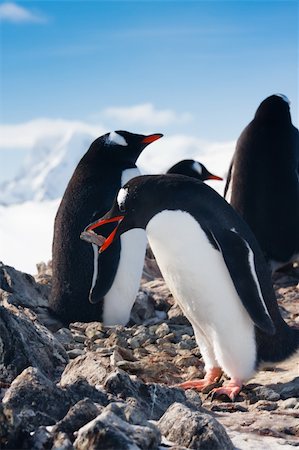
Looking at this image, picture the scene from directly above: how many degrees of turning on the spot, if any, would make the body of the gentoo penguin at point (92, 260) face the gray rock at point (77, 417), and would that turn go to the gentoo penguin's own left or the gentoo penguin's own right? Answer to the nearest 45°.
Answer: approximately 90° to the gentoo penguin's own right

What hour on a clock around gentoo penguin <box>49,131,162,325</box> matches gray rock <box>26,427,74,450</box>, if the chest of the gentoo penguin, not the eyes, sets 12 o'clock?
The gray rock is roughly at 3 o'clock from the gentoo penguin.

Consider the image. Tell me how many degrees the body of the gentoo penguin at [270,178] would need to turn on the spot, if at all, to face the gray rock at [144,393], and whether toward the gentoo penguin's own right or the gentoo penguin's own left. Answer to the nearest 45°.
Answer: approximately 180°

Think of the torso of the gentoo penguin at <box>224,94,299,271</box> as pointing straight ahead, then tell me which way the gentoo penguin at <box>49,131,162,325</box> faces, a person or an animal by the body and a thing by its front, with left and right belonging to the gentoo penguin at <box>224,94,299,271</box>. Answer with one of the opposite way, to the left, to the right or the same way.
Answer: to the right

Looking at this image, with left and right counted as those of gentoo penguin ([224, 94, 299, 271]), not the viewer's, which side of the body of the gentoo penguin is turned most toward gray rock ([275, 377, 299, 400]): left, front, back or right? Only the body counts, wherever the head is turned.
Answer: back

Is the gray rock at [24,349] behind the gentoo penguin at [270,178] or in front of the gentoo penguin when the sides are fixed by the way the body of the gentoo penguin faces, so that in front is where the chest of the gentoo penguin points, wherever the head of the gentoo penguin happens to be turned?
behind

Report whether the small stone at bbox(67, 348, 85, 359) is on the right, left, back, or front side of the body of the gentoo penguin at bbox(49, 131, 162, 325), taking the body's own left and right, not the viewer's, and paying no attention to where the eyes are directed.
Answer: right

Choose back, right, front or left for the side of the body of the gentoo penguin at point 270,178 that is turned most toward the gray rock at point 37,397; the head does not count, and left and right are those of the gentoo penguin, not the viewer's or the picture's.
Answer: back

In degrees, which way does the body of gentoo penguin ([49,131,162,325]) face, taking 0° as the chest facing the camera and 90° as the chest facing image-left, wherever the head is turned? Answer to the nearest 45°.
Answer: approximately 270°

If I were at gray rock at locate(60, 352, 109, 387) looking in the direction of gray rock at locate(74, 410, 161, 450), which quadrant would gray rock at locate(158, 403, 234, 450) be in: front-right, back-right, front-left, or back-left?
front-left

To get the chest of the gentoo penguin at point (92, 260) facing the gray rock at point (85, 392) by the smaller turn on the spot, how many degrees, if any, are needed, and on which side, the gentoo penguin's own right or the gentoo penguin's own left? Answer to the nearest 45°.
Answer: approximately 90° to the gentoo penguin's own right

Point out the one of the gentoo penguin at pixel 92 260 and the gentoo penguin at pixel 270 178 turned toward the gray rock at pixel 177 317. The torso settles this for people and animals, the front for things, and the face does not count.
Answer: the gentoo penguin at pixel 92 260

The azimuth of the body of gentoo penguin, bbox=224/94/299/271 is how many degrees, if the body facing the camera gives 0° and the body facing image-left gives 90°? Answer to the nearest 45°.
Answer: approximately 180°

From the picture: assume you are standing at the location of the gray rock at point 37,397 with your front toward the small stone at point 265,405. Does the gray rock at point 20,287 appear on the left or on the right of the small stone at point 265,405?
left

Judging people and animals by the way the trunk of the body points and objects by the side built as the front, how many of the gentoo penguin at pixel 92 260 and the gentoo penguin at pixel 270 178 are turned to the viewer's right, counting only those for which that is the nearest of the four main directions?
1

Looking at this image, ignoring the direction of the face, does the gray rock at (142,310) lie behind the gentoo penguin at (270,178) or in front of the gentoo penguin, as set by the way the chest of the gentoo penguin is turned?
behind

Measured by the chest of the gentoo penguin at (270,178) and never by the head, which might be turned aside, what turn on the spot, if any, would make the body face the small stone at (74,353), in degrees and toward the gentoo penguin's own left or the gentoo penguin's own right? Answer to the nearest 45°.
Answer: approximately 180°

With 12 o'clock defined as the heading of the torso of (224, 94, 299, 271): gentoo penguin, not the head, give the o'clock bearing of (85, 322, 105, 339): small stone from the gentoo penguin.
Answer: The small stone is roughly at 7 o'clock from the gentoo penguin.
